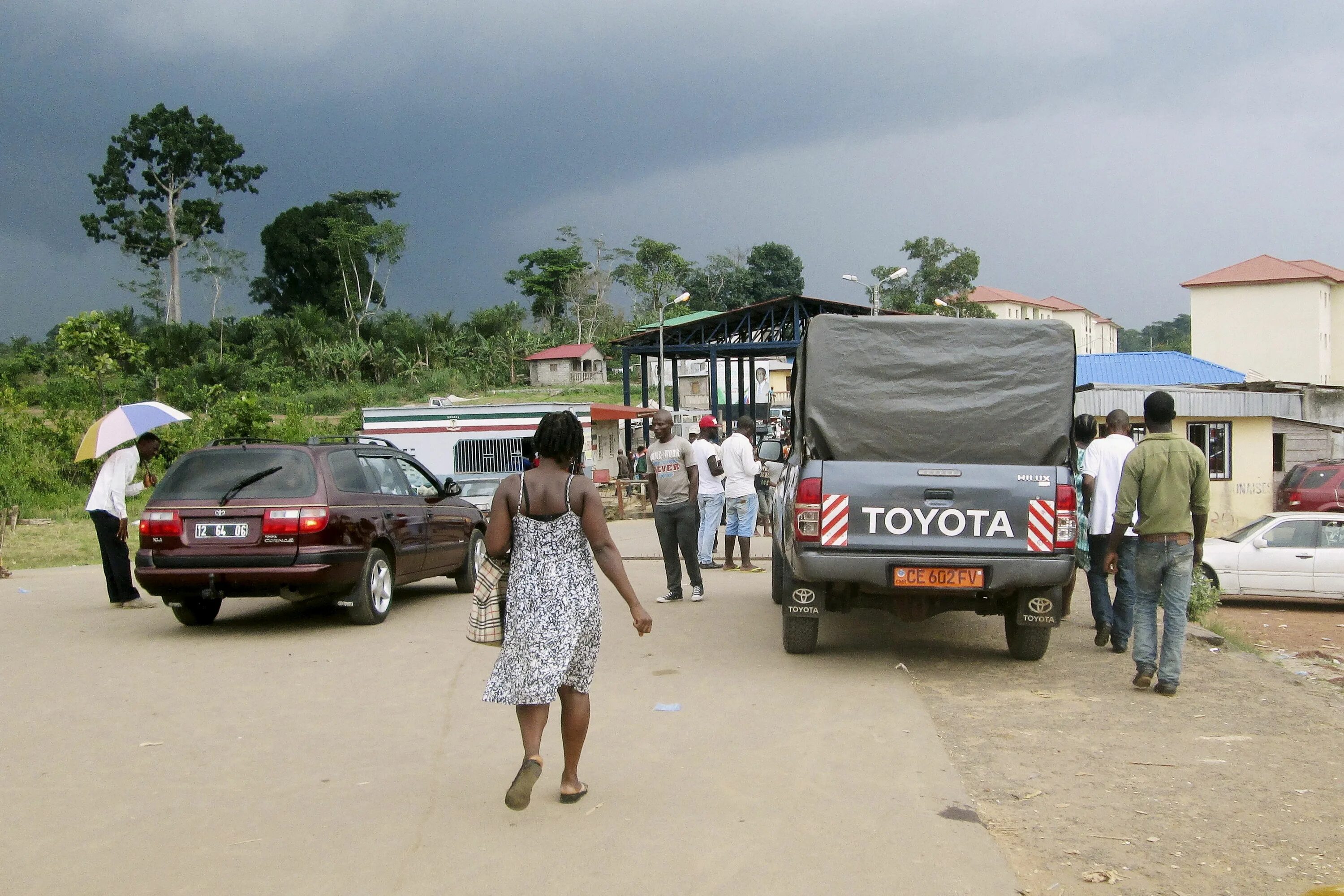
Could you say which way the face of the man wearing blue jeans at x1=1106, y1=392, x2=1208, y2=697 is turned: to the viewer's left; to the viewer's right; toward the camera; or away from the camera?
away from the camera

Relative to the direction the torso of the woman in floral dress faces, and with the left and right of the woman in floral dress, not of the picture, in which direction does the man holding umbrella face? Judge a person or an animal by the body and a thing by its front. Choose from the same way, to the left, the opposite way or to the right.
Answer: to the right

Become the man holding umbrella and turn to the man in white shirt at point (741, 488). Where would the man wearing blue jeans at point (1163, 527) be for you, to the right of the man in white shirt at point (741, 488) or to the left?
right

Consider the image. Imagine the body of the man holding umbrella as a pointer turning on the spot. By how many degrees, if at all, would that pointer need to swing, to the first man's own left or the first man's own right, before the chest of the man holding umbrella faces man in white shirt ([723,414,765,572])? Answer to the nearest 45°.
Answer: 0° — they already face them

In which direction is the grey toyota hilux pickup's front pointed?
away from the camera

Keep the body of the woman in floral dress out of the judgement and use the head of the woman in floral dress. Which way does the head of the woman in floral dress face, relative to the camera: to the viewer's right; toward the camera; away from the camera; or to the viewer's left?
away from the camera

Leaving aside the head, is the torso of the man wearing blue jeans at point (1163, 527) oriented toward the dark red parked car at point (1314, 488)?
yes

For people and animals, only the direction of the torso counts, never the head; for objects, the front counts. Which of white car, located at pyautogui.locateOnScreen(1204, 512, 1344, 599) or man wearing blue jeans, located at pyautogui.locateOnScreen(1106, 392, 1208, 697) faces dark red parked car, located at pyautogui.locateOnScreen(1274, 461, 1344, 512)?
the man wearing blue jeans

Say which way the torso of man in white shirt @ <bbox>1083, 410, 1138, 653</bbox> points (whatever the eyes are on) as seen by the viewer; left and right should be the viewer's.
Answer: facing away from the viewer

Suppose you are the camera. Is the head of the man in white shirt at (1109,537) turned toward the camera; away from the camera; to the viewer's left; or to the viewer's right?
away from the camera

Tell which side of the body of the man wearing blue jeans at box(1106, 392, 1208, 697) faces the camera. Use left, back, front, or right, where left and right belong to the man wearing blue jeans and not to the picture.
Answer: back

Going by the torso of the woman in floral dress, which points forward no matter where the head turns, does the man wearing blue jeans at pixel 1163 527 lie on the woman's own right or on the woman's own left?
on the woman's own right

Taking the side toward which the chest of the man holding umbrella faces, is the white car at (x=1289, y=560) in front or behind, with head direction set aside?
in front

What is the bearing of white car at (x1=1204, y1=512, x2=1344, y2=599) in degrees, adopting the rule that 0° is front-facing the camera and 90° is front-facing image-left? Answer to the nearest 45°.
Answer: approximately 90°
